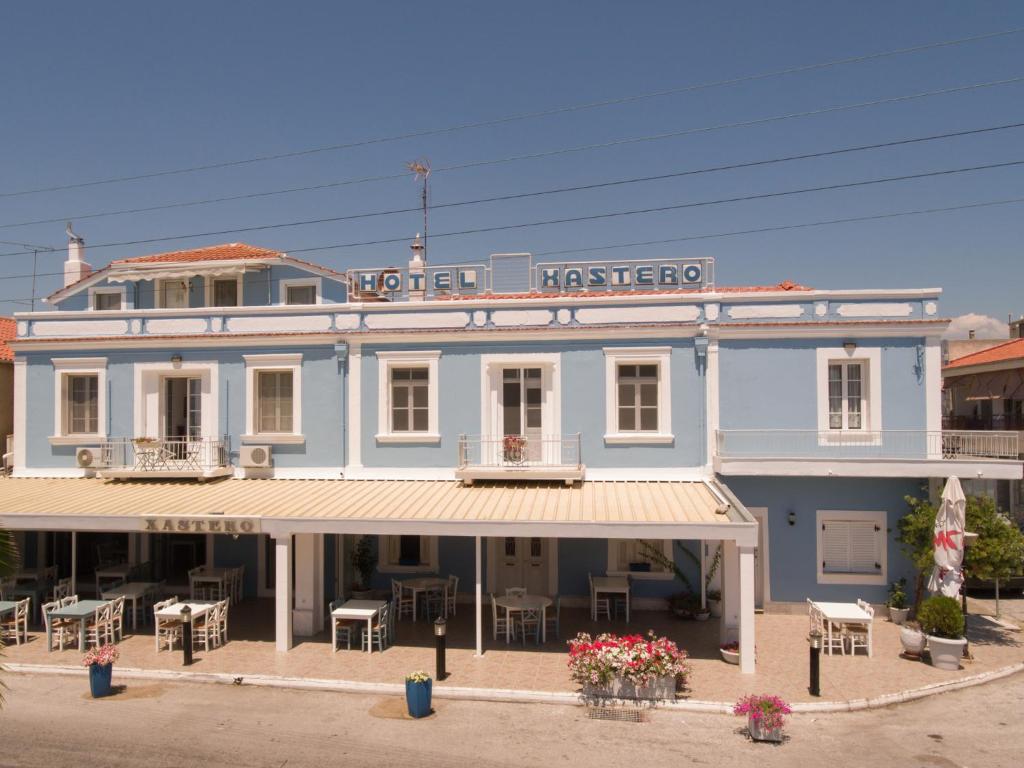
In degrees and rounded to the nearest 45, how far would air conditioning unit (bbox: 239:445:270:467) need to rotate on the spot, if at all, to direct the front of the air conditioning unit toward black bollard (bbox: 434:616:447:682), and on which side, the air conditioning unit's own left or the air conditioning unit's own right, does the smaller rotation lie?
approximately 45° to the air conditioning unit's own left

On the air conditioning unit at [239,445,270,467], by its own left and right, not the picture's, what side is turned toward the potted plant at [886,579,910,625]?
left

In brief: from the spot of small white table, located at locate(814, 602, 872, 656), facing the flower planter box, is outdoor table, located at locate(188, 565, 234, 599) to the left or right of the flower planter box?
right

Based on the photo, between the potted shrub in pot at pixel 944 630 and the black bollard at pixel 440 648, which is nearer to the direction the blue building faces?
the black bollard

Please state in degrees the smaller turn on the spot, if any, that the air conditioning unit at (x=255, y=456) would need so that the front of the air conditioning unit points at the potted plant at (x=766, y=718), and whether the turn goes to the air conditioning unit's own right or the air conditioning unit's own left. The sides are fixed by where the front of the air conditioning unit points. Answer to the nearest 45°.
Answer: approximately 45° to the air conditioning unit's own left

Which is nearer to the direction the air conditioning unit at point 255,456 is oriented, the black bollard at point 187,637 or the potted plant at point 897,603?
the black bollard

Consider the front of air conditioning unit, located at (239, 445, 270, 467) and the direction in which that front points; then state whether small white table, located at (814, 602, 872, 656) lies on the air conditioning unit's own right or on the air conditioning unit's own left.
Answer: on the air conditioning unit's own left

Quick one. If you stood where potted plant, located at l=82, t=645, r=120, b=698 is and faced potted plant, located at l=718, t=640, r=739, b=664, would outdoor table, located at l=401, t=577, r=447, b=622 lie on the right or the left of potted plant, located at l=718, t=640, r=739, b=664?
left

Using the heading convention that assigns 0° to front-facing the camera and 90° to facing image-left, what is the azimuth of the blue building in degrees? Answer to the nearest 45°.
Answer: approximately 0°
